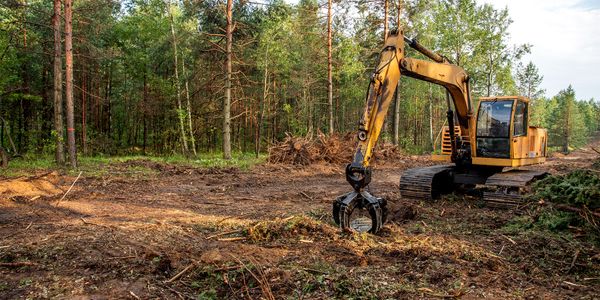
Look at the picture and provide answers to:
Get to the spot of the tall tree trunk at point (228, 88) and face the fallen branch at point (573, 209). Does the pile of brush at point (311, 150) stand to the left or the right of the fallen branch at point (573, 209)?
left

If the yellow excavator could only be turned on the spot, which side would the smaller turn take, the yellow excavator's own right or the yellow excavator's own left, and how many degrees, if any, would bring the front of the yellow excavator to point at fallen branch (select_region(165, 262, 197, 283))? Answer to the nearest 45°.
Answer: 0° — it already faces it

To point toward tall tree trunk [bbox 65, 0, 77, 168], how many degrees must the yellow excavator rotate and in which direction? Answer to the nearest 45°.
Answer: approximately 45° to its right

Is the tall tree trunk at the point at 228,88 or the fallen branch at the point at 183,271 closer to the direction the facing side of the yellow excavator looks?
the fallen branch

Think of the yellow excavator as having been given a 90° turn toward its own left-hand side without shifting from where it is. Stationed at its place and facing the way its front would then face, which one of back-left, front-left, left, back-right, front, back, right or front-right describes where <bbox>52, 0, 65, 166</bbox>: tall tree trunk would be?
back-right

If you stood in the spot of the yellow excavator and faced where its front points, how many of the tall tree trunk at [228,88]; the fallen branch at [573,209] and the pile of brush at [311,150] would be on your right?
2

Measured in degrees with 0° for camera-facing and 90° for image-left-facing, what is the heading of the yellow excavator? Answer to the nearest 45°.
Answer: approximately 45°

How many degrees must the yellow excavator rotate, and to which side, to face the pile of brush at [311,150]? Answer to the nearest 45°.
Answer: approximately 90° to its right

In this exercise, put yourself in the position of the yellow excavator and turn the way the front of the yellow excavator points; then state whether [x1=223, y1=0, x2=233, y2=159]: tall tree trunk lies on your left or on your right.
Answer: on your right
